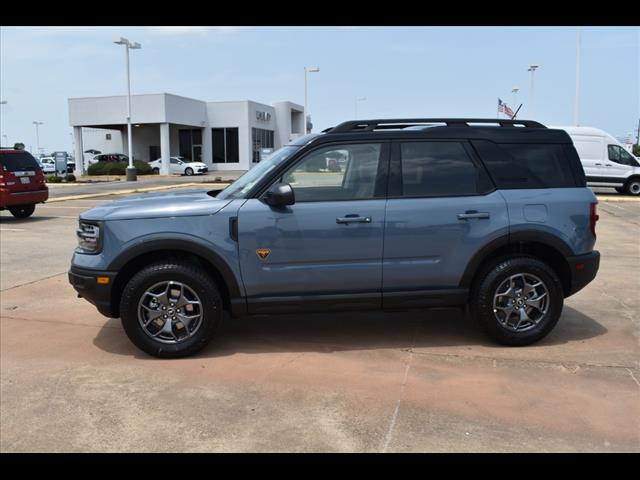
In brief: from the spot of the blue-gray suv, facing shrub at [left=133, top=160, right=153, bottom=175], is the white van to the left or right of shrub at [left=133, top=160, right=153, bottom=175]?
right

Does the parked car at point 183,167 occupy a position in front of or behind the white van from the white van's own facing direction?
behind

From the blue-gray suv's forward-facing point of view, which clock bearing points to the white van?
The white van is roughly at 4 o'clock from the blue-gray suv.

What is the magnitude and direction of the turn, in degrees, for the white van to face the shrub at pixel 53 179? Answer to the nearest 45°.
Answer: approximately 180°

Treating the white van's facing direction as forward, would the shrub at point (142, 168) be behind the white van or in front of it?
behind

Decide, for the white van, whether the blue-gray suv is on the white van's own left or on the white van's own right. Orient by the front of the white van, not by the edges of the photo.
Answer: on the white van's own right

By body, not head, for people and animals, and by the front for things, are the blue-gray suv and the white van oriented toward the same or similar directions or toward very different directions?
very different directions

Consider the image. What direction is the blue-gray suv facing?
to the viewer's left

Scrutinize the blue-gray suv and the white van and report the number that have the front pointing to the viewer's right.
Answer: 1

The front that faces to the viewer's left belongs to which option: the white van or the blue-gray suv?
the blue-gray suv

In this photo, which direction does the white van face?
to the viewer's right

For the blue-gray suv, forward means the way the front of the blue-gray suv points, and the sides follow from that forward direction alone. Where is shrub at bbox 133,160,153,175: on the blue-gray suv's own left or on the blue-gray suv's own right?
on the blue-gray suv's own right
